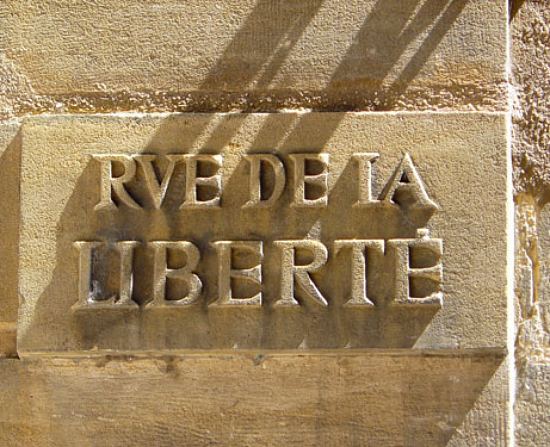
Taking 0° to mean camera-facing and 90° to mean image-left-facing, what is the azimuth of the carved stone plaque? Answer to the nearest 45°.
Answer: approximately 0°
